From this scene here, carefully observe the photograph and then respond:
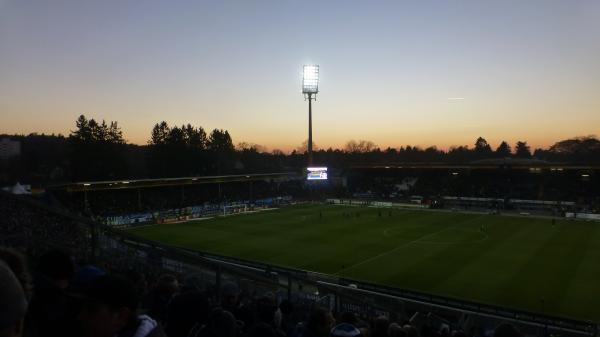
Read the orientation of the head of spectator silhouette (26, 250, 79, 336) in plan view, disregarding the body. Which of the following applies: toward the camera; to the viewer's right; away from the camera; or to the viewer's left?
away from the camera

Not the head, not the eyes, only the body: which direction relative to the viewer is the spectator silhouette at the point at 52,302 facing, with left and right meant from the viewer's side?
facing away from the viewer and to the right of the viewer

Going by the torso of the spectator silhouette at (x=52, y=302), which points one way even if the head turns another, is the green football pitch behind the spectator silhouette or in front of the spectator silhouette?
in front

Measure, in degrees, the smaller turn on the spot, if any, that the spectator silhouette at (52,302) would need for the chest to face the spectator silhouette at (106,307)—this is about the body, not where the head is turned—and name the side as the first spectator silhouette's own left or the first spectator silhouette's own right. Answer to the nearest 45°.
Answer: approximately 90° to the first spectator silhouette's own right

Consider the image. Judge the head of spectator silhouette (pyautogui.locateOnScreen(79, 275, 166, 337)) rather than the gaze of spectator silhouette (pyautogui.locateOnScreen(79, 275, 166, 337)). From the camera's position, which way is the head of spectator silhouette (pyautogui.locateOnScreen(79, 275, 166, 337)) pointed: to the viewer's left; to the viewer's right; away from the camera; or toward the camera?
away from the camera
